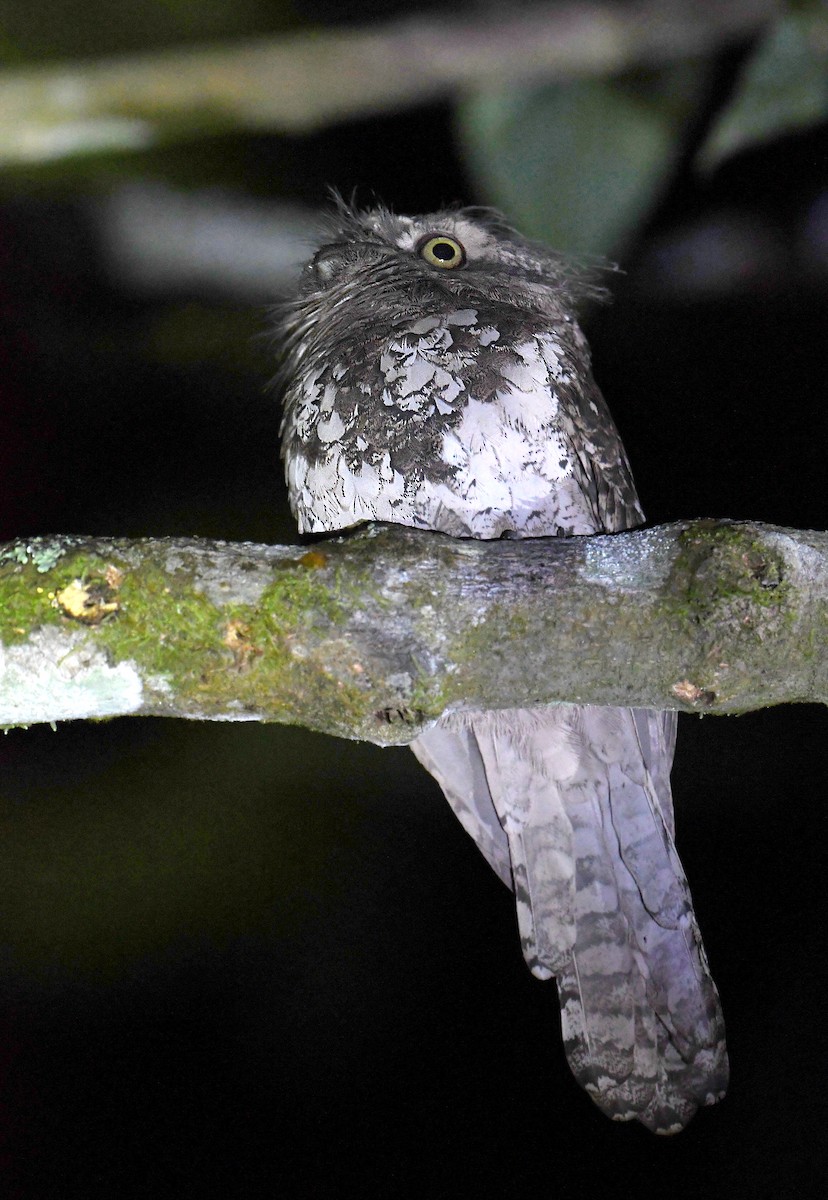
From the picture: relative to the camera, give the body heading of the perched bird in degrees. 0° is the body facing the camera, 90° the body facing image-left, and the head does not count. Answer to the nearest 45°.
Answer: approximately 0°
